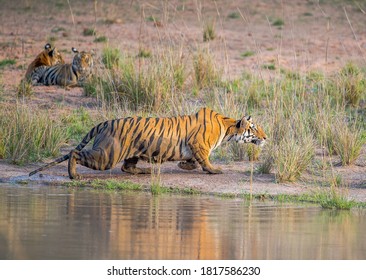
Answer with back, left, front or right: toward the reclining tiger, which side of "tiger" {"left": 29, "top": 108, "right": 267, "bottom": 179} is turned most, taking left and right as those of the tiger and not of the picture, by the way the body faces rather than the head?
left

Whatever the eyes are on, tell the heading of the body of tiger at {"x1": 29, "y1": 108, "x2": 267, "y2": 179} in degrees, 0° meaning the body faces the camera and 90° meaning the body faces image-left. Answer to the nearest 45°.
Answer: approximately 270°
